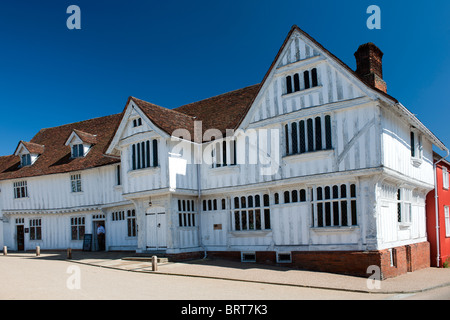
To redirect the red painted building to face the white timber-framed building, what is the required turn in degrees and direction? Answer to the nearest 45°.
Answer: approximately 90° to its right

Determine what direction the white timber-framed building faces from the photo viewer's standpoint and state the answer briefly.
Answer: facing the viewer and to the left of the viewer

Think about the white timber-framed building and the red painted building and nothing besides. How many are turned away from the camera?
0

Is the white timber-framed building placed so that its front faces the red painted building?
no
